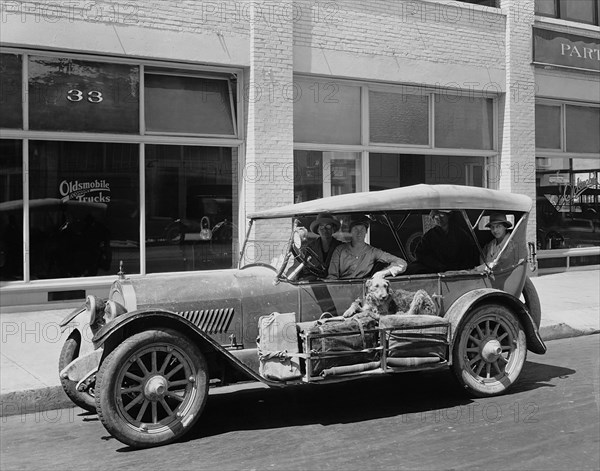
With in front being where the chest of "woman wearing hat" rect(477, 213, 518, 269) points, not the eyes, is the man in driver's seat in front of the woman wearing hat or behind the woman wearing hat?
in front

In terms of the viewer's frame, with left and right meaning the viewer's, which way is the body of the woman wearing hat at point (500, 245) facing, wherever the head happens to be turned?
facing the viewer and to the left of the viewer
